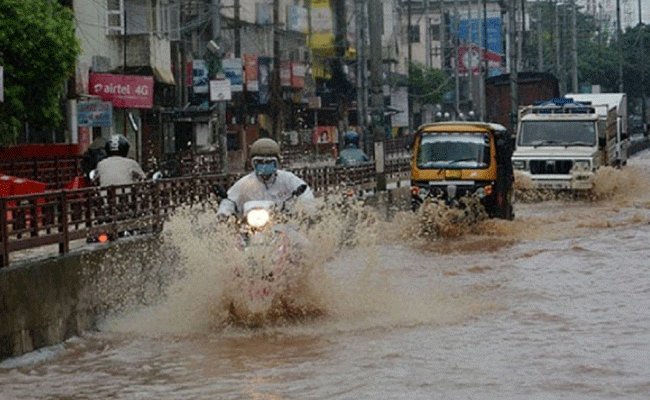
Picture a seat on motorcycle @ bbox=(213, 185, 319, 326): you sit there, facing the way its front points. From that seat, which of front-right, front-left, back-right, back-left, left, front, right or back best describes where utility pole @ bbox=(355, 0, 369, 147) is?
back

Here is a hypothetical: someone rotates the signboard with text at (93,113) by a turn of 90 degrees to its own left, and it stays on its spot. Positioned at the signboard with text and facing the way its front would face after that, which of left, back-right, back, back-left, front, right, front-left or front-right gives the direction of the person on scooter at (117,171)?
right

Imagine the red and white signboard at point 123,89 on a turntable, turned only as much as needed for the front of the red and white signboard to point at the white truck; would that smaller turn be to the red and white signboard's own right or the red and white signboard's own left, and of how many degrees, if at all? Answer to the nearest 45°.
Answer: approximately 45° to the red and white signboard's own left

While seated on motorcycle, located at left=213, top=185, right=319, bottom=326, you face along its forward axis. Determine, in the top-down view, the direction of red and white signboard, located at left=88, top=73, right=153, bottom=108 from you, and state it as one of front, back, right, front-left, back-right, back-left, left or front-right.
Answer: back

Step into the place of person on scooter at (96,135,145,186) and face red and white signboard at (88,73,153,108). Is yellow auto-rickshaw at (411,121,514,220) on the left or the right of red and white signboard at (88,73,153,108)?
right

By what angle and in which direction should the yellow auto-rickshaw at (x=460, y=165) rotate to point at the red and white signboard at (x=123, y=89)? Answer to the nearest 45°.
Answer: approximately 135° to its right

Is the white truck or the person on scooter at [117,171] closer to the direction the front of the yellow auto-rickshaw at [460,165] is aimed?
the person on scooter

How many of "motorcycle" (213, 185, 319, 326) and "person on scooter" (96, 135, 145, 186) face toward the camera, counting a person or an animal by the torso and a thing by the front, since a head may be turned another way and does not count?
1

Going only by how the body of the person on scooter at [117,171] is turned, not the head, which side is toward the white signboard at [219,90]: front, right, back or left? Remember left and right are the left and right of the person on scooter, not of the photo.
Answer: front

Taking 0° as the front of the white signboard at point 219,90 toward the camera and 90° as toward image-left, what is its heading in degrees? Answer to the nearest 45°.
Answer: approximately 0°

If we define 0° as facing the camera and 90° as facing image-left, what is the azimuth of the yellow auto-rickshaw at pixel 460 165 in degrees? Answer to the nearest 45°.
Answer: approximately 0°

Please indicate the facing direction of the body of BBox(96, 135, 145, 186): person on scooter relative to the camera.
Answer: away from the camera
